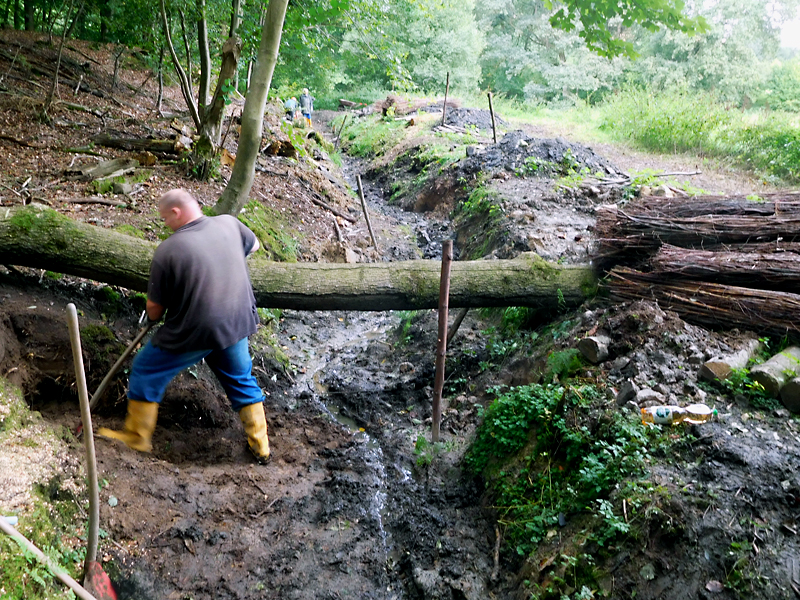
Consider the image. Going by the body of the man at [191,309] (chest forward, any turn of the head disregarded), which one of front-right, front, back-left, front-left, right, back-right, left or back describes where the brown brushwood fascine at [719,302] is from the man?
back-right

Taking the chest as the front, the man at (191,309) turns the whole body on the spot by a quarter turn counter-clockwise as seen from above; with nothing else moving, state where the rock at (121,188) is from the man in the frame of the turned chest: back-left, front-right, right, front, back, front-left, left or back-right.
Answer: back-right

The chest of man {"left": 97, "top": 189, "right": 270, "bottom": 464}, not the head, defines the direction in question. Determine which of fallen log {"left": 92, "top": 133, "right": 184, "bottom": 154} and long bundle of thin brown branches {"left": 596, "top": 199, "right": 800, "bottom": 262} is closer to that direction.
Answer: the fallen log

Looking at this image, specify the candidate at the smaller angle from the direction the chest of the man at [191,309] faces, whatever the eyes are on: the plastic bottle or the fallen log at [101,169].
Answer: the fallen log

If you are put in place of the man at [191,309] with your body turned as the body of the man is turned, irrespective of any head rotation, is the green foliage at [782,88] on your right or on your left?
on your right

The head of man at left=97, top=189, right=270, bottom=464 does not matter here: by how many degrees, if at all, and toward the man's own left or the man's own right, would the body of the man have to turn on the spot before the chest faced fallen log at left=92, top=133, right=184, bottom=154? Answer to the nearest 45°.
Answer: approximately 45° to the man's own right

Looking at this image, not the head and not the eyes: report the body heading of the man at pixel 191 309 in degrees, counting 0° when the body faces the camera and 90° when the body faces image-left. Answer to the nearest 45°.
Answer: approximately 135°

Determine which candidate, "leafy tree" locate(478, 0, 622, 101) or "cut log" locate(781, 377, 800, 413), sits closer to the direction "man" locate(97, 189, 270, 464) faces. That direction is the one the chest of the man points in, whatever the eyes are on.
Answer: the leafy tree

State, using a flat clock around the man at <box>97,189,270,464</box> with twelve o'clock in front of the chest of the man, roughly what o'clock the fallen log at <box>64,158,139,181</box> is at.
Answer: The fallen log is roughly at 1 o'clock from the man.
